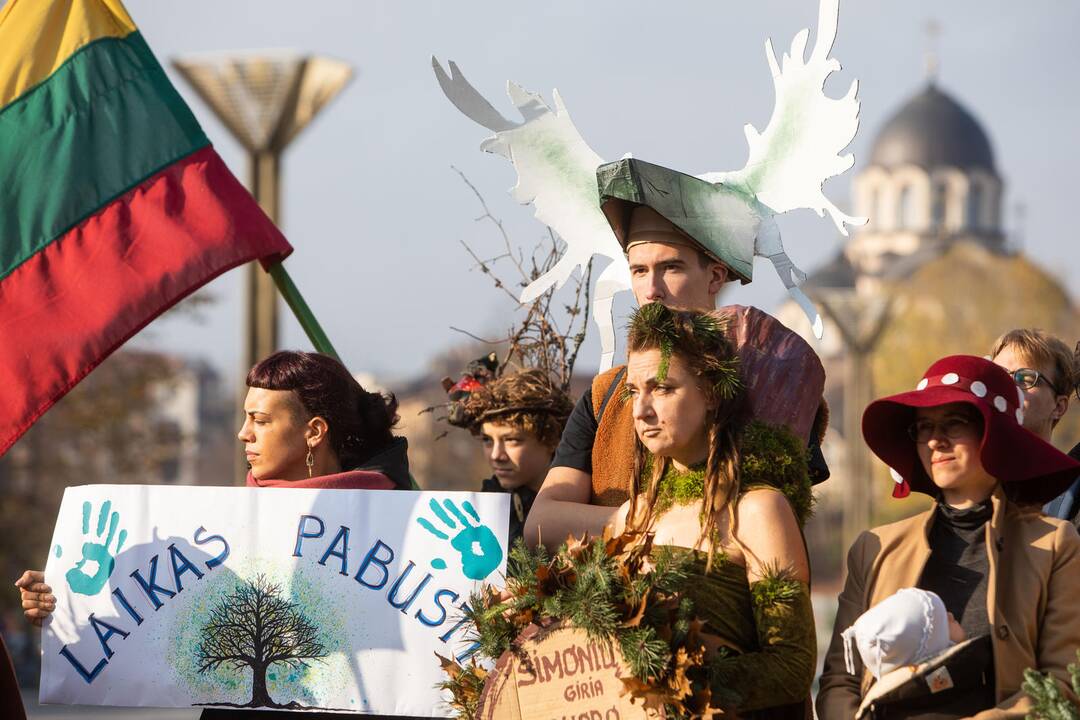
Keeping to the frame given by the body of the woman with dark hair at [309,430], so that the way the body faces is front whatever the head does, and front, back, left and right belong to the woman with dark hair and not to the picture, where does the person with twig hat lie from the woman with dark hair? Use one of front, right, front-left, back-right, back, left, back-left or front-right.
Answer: back-right

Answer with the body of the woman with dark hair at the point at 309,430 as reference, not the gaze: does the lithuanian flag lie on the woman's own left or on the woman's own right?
on the woman's own right

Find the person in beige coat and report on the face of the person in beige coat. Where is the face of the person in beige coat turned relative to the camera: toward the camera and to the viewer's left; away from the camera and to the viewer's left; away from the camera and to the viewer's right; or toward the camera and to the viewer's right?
toward the camera and to the viewer's left

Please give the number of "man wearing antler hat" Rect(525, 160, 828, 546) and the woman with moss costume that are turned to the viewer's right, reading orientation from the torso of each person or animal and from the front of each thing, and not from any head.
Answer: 0

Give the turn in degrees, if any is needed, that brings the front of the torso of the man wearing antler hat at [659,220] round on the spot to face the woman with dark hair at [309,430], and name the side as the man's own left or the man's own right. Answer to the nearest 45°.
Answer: approximately 45° to the man's own right

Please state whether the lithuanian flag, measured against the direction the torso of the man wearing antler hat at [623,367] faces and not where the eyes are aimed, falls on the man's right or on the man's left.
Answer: on the man's right

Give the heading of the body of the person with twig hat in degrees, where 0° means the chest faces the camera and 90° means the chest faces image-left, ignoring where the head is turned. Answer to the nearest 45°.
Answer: approximately 45°

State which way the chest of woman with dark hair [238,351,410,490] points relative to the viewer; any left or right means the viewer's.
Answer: facing to the left of the viewer

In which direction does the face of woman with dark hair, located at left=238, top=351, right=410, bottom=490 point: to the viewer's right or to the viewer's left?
to the viewer's left
